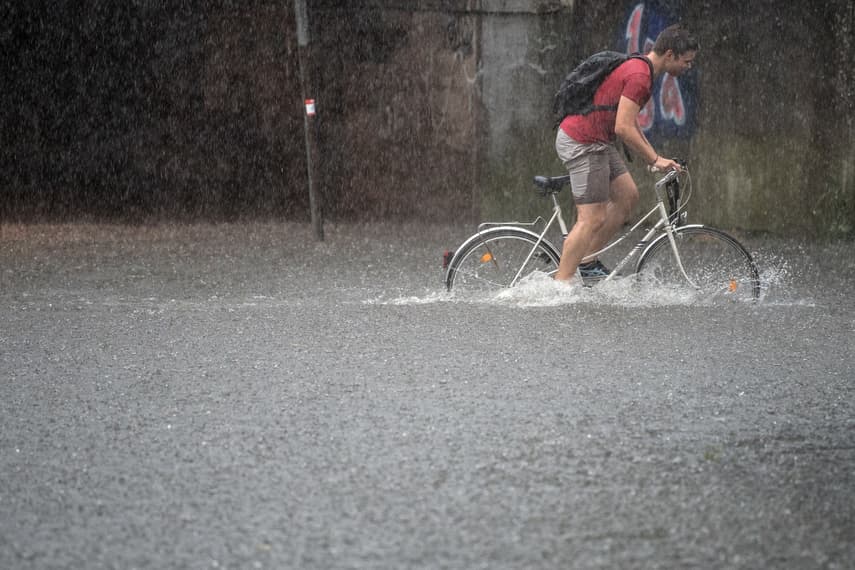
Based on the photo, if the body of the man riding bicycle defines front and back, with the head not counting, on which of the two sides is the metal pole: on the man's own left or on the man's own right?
on the man's own left

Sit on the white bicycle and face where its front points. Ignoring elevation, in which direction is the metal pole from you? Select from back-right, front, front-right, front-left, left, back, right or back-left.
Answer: back-left

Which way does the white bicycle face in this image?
to the viewer's right

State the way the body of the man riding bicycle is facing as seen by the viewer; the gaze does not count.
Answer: to the viewer's right
